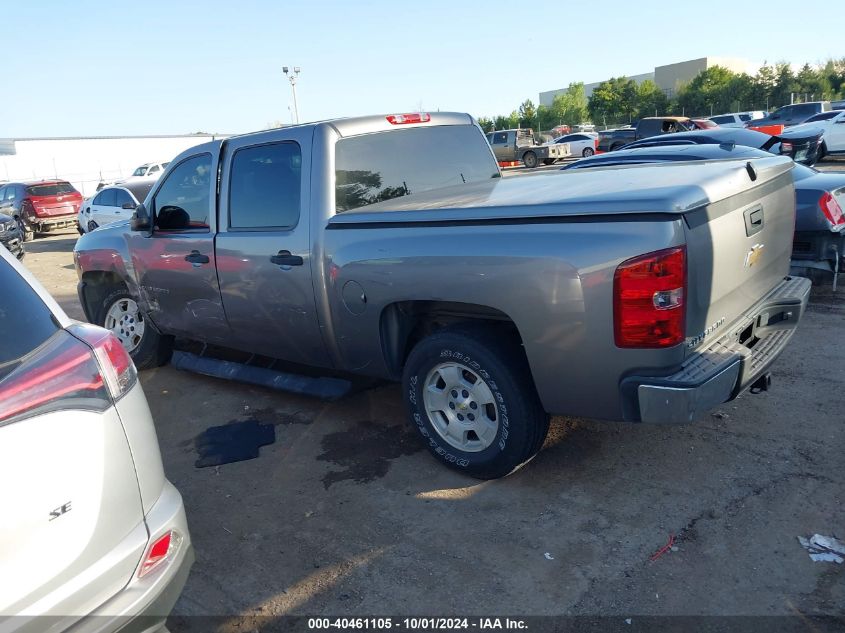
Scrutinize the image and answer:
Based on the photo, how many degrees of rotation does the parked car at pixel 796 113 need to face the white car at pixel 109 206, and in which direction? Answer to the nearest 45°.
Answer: approximately 45° to its left

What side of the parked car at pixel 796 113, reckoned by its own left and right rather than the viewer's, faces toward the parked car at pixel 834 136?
left

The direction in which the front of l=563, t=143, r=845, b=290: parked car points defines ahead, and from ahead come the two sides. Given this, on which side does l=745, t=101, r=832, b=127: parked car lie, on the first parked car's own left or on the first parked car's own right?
on the first parked car's own right

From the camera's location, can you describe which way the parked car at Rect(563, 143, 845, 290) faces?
facing away from the viewer and to the left of the viewer

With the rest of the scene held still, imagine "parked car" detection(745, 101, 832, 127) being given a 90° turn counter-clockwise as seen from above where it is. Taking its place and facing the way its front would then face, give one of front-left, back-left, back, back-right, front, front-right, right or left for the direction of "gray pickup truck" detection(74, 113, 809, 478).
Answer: front

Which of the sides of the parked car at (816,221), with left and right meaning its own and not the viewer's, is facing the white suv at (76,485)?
left

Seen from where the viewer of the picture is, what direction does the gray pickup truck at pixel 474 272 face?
facing away from the viewer and to the left of the viewer

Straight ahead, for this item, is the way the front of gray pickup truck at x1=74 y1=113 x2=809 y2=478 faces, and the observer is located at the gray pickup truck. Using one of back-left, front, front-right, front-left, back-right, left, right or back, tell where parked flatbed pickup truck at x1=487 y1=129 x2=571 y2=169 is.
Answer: front-right

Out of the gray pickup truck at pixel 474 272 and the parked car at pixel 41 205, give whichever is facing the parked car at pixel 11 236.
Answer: the gray pickup truck

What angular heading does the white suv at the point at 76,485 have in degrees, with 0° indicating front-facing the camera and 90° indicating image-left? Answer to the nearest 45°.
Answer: approximately 135°

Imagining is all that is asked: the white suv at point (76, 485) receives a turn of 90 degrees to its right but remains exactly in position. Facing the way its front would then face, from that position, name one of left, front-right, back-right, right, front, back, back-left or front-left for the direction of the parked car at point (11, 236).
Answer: front-left
